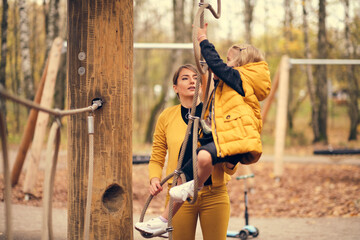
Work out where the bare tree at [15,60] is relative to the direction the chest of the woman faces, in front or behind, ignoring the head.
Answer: behind

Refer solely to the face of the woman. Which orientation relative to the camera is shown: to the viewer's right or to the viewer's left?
to the viewer's right

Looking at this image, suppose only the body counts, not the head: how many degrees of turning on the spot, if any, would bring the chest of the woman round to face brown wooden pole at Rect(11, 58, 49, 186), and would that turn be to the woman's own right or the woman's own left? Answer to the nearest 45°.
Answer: approximately 135° to the woman's own right

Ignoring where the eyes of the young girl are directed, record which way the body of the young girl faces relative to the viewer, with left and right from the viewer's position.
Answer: facing to the left of the viewer

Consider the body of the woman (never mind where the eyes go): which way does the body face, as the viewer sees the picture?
toward the camera

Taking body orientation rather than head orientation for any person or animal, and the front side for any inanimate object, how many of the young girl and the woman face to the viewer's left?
1

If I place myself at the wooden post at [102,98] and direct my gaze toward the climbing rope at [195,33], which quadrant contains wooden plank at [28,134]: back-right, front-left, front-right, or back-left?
front-left

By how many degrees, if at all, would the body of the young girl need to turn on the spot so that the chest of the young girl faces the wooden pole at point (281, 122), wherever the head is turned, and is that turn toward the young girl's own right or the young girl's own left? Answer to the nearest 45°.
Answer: approximately 90° to the young girl's own right
